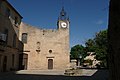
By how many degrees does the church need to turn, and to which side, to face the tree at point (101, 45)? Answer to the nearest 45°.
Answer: approximately 135° to its left

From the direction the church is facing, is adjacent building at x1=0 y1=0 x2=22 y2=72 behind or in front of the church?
in front

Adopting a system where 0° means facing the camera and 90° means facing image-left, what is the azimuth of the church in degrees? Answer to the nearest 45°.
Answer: approximately 0°
